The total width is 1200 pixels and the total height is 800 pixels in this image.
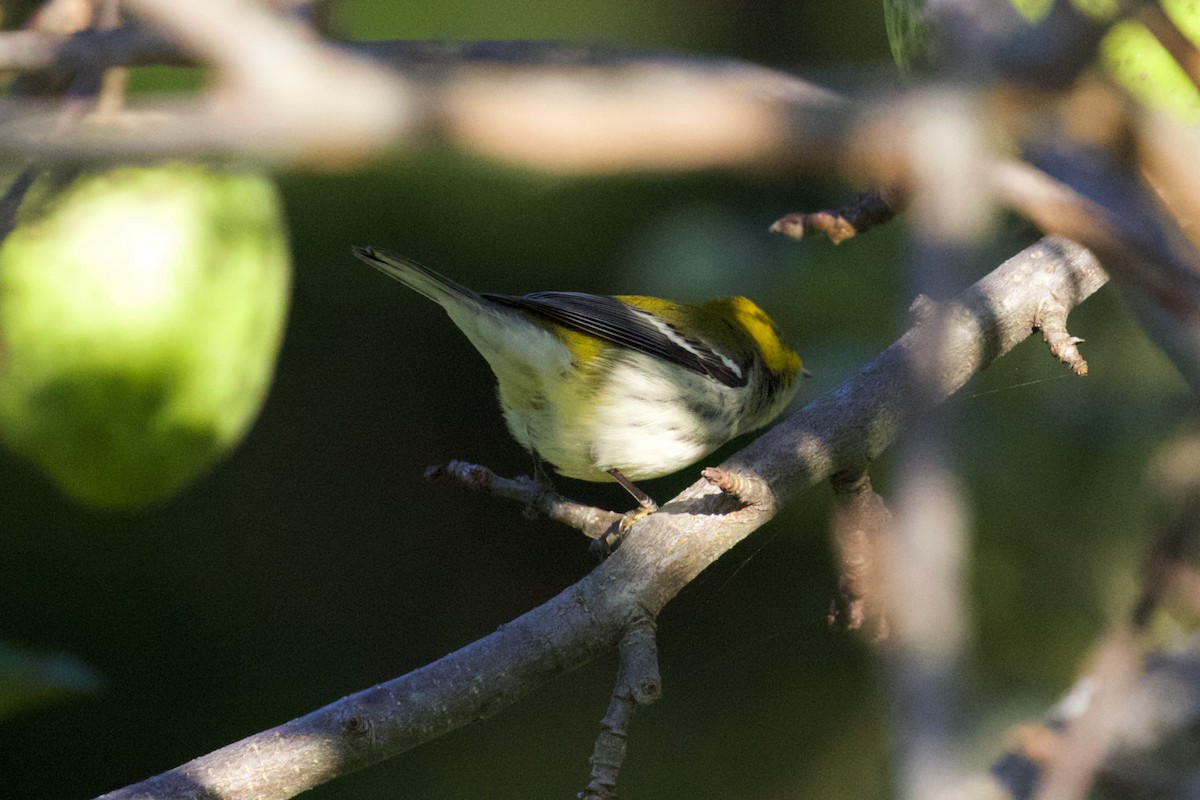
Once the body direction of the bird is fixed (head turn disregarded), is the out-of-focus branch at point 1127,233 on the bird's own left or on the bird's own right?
on the bird's own right

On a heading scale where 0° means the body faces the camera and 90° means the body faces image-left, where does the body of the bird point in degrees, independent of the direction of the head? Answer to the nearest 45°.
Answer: approximately 270°
